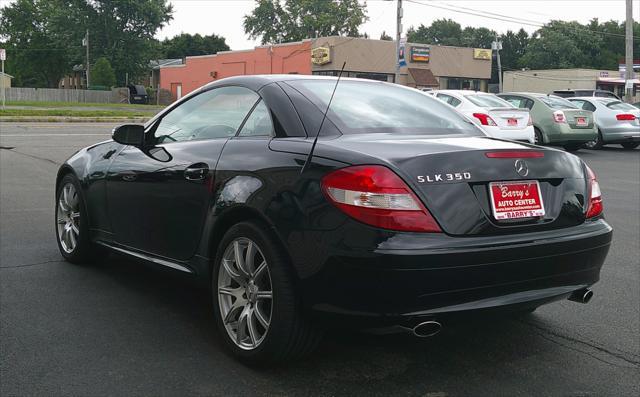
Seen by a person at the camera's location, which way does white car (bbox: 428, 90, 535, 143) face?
facing away from the viewer and to the left of the viewer

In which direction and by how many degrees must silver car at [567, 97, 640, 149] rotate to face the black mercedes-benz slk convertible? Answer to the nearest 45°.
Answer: approximately 135° to its left

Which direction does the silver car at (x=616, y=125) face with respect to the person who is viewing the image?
facing away from the viewer and to the left of the viewer

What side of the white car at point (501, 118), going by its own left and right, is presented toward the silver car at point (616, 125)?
right

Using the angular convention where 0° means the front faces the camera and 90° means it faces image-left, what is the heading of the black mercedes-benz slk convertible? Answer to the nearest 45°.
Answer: approximately 135°
